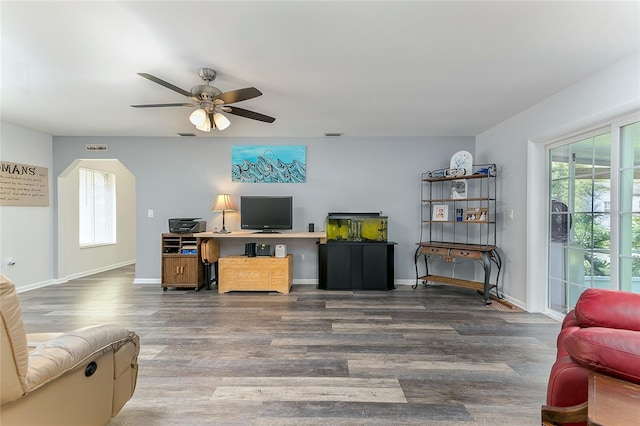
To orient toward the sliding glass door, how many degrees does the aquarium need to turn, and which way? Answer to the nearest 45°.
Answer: approximately 45° to its left

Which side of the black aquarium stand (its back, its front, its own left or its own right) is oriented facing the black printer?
right

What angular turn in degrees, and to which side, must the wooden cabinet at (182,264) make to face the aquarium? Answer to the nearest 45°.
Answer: approximately 90° to its left

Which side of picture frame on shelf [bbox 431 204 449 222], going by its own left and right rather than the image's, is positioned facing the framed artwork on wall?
right

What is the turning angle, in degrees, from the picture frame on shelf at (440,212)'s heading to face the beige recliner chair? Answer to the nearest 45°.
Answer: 0° — it already faces it

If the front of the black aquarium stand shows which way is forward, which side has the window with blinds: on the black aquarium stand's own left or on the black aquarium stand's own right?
on the black aquarium stand's own right
